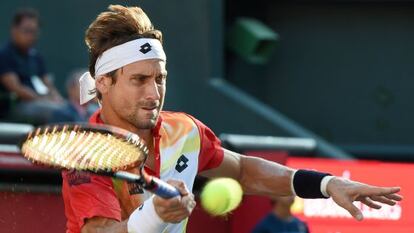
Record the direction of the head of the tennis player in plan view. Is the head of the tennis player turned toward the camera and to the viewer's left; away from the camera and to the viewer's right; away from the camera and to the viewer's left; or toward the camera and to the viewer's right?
toward the camera and to the viewer's right

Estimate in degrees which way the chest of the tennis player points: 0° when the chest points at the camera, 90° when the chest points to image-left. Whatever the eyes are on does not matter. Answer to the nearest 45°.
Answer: approximately 315°

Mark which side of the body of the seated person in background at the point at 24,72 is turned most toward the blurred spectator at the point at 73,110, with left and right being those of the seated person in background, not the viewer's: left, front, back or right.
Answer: front

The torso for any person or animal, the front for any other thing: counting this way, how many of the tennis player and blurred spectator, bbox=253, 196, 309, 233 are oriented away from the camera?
0

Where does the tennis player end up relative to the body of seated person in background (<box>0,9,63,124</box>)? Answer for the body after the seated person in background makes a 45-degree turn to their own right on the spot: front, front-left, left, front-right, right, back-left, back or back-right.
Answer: front

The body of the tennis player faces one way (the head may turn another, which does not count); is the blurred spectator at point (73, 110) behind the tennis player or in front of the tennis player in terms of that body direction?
behind

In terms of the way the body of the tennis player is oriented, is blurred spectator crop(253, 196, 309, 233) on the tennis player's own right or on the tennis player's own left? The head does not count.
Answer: on the tennis player's own left

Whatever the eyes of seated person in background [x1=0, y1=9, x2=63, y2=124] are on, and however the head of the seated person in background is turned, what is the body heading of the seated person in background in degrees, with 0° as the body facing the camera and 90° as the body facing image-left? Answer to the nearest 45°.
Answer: approximately 315°
